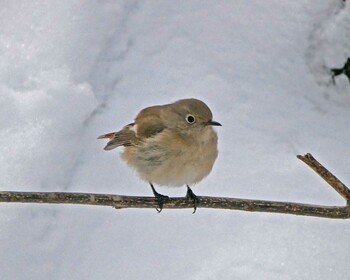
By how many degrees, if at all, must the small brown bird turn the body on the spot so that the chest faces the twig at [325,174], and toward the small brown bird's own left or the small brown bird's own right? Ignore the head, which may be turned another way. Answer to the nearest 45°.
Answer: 0° — it already faces it

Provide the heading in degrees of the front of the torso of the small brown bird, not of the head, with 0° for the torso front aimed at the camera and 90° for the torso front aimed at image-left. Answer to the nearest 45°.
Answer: approximately 315°
